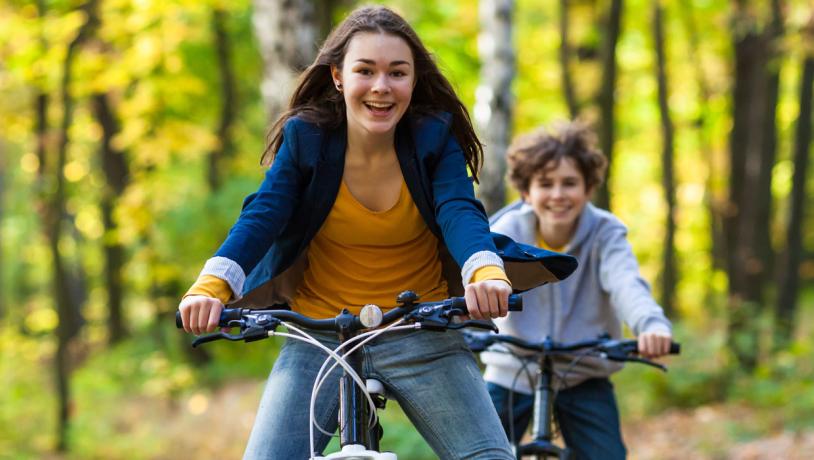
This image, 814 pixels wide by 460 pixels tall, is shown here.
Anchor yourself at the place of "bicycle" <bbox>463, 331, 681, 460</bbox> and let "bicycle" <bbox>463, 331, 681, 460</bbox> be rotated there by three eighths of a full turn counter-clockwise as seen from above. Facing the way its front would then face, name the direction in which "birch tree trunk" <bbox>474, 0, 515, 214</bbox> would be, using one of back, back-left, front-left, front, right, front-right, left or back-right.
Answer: front-left

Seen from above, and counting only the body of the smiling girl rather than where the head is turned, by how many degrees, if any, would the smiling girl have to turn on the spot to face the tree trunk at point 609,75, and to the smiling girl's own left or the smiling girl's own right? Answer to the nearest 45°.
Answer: approximately 180°

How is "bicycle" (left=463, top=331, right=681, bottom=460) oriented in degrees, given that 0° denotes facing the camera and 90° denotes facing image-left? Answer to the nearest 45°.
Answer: approximately 0°

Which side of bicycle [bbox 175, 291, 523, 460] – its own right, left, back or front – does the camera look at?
front

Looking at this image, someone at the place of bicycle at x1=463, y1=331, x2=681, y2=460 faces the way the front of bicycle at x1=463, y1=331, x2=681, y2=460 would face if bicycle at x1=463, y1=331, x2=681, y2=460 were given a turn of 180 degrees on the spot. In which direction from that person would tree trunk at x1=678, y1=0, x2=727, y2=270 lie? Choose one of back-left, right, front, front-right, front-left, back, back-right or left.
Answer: front

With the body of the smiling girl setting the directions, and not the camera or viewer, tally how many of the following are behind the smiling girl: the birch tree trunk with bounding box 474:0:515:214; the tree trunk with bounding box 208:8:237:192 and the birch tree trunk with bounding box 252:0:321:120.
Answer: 3

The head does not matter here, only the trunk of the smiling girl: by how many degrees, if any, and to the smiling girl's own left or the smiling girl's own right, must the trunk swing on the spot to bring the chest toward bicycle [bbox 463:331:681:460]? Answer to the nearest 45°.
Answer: approximately 135° to the smiling girl's own left

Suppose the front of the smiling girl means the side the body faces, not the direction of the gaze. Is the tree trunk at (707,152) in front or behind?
behind

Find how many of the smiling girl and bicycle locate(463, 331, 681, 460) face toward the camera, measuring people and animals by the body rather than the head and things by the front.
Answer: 2

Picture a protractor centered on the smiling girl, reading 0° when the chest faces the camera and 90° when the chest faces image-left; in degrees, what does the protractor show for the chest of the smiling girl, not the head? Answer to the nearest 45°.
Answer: approximately 0°
